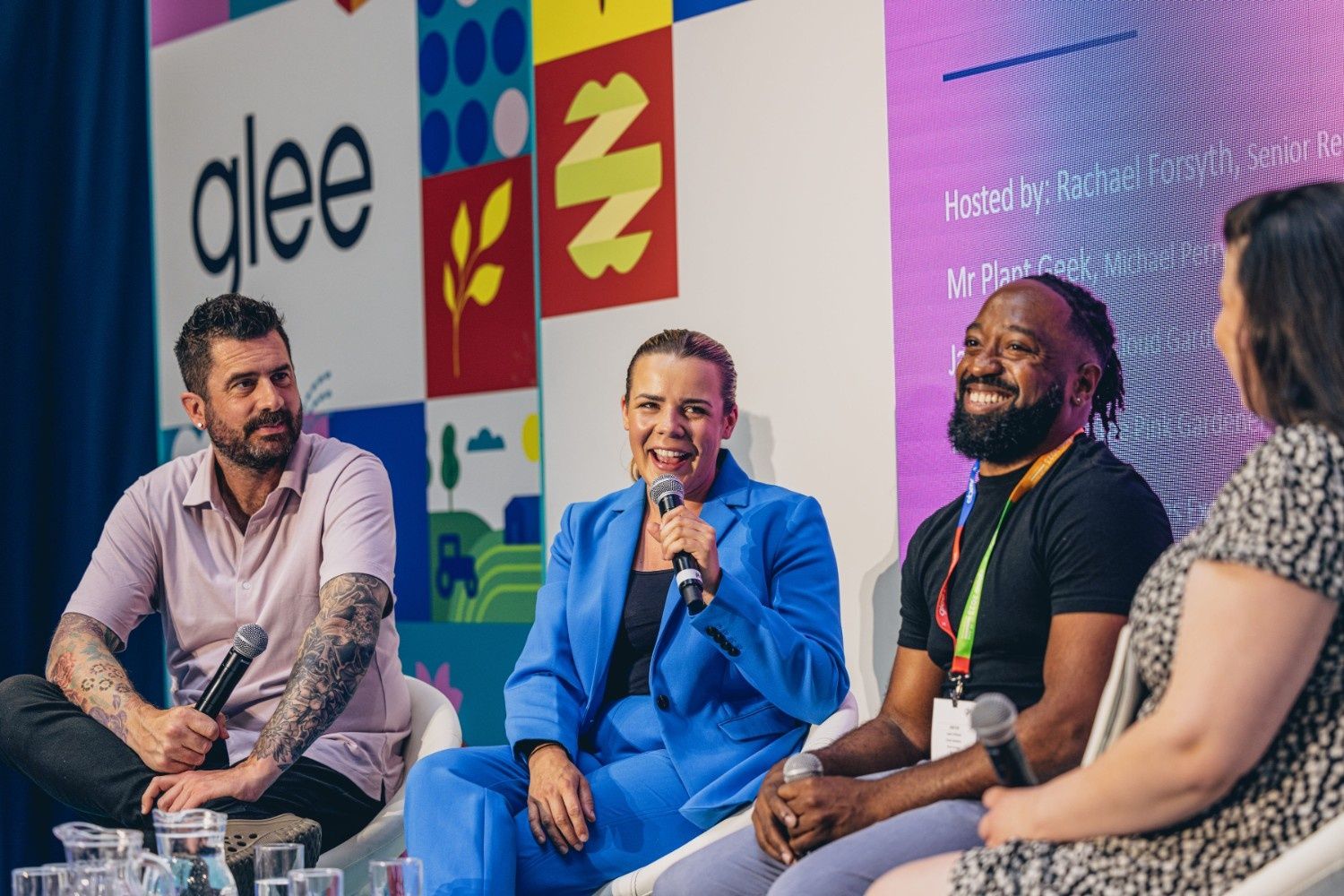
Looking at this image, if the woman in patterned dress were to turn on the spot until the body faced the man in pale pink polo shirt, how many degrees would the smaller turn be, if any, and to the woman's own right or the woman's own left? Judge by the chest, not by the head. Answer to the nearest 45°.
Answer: approximately 45° to the woman's own right

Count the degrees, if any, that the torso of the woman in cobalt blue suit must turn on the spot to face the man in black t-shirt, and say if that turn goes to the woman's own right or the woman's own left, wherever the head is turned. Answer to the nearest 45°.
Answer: approximately 90° to the woman's own left

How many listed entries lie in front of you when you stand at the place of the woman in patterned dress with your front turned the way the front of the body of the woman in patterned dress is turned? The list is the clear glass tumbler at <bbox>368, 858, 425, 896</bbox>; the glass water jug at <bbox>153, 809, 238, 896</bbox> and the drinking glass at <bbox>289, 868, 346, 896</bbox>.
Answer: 3

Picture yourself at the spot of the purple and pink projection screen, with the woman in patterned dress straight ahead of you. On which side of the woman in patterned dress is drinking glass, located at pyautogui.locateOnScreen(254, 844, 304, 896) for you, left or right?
right

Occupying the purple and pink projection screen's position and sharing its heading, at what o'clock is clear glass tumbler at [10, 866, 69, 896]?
The clear glass tumbler is roughly at 12 o'clock from the purple and pink projection screen.

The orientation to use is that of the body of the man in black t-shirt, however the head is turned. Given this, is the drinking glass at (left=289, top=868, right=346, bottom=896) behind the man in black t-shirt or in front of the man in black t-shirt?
in front

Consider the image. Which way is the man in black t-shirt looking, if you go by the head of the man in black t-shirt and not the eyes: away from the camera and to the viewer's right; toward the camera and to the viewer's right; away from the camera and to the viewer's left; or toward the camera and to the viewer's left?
toward the camera and to the viewer's left

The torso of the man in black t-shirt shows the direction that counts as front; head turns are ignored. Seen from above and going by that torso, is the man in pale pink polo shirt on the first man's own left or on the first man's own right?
on the first man's own right

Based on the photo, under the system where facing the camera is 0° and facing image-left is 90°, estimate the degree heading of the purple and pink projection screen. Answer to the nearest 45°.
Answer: approximately 45°

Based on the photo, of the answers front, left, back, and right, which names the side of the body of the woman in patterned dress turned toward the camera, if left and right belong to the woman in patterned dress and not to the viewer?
left

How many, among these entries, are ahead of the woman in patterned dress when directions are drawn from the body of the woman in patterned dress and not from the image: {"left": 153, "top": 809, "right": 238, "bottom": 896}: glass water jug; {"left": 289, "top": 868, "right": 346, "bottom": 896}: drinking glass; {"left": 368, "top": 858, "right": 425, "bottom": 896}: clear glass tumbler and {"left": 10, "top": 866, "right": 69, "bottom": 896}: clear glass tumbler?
4
